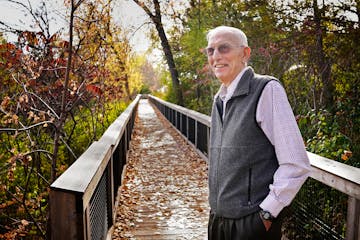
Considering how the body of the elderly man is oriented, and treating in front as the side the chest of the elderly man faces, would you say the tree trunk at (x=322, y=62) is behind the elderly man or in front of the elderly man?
behind

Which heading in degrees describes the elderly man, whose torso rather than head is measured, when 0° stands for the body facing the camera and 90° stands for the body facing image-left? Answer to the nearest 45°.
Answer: approximately 45°

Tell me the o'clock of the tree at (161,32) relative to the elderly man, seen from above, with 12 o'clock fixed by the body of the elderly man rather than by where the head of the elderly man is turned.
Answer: The tree is roughly at 4 o'clock from the elderly man.
